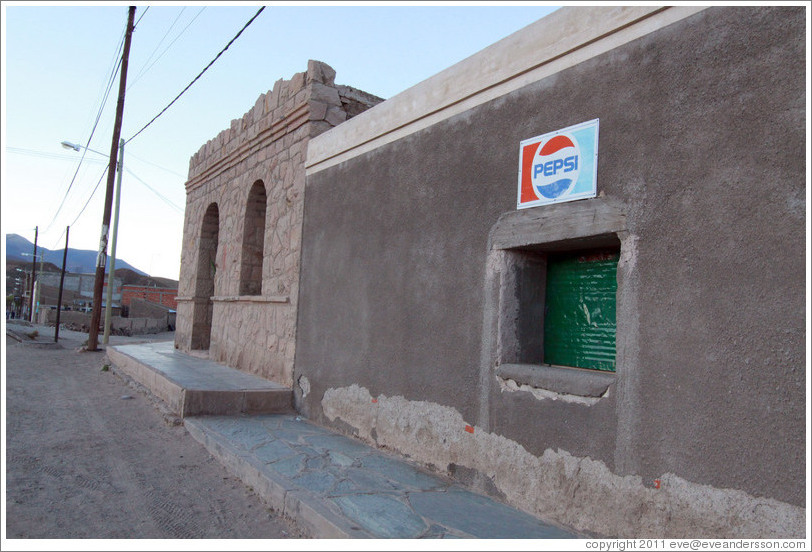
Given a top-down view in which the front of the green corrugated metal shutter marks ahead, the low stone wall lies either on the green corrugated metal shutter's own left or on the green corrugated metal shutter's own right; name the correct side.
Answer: on the green corrugated metal shutter's own right

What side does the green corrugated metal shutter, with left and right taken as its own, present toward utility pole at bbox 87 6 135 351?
right

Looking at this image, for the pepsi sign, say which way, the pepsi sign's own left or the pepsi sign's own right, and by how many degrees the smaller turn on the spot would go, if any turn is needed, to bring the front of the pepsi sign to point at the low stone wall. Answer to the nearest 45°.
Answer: approximately 90° to the pepsi sign's own right

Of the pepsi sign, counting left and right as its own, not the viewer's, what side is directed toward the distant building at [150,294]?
right

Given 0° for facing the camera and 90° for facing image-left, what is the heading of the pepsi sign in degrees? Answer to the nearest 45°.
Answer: approximately 45°

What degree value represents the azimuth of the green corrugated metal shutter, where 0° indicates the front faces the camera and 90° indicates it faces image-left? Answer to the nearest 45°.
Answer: approximately 45°

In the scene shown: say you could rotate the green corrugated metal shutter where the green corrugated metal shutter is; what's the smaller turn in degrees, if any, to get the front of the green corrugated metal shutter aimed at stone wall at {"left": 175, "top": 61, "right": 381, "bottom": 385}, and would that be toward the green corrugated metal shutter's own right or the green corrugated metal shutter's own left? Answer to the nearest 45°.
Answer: approximately 90° to the green corrugated metal shutter's own right
